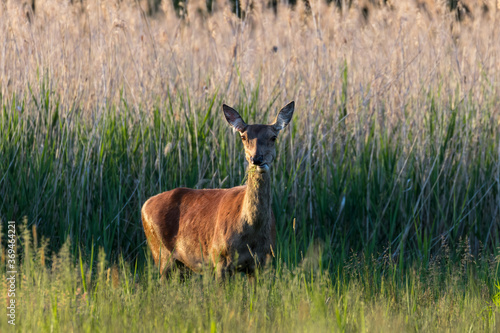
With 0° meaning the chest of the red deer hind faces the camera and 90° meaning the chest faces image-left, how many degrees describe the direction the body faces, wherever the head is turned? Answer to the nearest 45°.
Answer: approximately 315°
